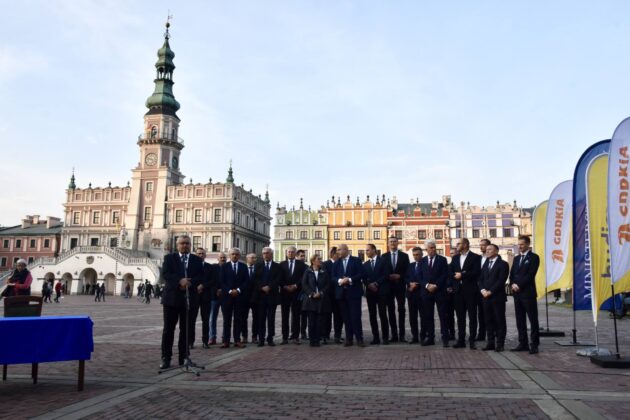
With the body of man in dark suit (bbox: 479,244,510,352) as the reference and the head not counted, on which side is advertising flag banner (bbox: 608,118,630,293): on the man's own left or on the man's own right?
on the man's own left

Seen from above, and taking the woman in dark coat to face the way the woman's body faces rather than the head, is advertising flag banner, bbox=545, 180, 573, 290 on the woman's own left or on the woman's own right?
on the woman's own left

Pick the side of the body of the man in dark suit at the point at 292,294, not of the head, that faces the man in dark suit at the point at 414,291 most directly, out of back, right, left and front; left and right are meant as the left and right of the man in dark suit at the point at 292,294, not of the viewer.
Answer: left

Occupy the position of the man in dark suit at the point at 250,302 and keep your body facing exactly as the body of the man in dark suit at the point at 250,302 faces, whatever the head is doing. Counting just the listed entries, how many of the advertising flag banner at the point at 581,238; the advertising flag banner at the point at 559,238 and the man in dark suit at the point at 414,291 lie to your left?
3

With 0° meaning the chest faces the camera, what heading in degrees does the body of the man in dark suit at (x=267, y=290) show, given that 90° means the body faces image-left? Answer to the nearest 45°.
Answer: approximately 0°
